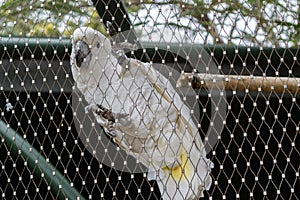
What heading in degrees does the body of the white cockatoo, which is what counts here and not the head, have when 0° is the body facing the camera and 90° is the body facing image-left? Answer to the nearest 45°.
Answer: approximately 45°
